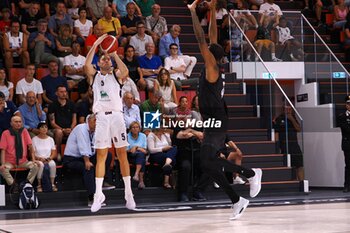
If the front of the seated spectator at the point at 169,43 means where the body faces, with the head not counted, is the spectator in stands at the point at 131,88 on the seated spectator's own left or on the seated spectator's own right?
on the seated spectator's own right

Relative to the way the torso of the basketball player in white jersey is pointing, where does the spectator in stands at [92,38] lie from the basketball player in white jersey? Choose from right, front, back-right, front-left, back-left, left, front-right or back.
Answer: back

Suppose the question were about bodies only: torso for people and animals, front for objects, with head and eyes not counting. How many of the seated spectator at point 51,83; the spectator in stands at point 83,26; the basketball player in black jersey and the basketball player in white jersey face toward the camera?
3

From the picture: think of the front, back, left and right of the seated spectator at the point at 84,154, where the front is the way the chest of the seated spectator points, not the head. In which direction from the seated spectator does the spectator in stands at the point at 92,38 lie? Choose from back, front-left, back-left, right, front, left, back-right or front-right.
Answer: back-left

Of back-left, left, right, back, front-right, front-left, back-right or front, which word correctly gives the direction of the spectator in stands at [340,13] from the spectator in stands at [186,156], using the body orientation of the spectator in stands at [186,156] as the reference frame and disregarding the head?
back-left

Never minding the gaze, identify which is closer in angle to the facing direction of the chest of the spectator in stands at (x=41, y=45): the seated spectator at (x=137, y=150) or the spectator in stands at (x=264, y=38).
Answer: the seated spectator

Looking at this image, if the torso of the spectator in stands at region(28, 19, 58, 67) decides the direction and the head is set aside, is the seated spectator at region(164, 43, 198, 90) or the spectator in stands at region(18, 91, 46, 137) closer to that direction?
the spectator in stands
